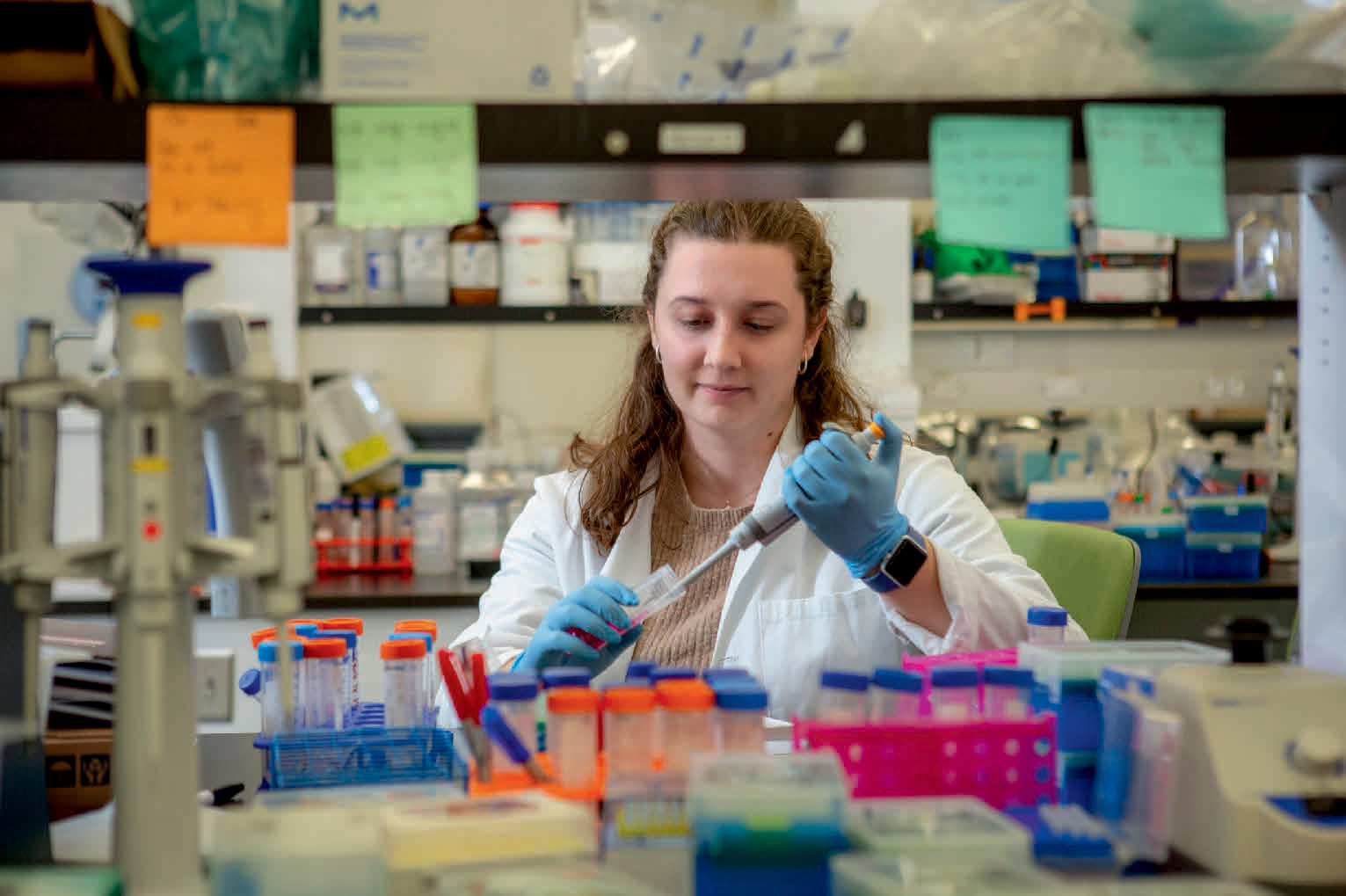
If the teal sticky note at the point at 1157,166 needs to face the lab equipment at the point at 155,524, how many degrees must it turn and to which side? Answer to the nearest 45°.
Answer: approximately 45° to its right

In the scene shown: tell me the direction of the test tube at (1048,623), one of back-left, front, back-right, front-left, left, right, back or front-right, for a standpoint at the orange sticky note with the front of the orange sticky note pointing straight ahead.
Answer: left

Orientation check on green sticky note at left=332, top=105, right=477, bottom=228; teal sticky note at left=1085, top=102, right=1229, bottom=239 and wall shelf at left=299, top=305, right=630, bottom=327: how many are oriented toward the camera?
3

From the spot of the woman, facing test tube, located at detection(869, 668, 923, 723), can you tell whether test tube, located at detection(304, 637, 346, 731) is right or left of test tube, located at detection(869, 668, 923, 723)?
right

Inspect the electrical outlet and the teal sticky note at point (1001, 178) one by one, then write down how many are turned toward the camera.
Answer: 2

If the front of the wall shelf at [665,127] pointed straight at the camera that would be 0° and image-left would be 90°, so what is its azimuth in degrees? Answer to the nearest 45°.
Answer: approximately 0°

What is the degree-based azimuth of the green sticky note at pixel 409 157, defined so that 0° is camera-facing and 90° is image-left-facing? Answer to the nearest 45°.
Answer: approximately 0°
